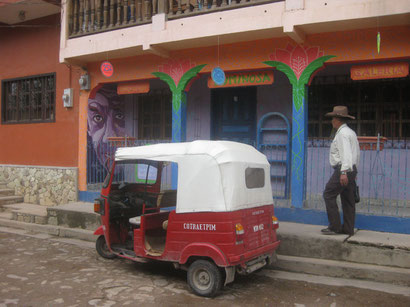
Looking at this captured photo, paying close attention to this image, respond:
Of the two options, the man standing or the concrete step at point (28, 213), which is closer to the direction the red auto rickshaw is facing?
the concrete step

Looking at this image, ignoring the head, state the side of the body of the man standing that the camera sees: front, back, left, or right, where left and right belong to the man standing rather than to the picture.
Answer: left

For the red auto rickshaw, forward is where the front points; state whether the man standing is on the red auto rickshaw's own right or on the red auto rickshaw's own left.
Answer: on the red auto rickshaw's own right

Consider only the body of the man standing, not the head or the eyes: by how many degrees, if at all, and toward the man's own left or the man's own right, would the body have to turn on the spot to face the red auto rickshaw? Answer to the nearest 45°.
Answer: approximately 45° to the man's own left

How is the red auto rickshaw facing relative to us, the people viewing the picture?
facing away from the viewer and to the left of the viewer
